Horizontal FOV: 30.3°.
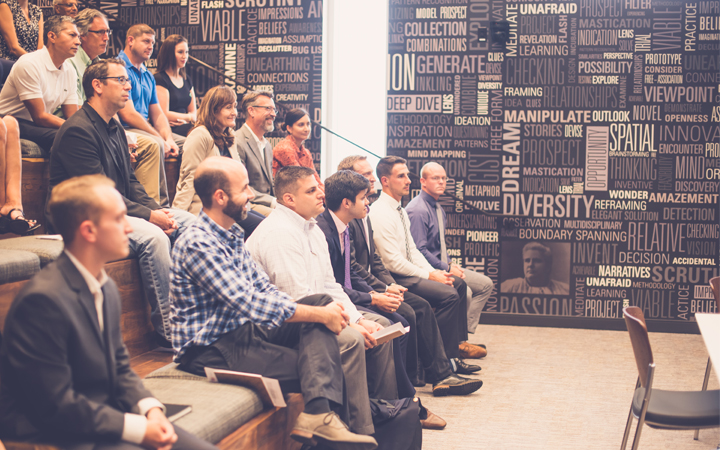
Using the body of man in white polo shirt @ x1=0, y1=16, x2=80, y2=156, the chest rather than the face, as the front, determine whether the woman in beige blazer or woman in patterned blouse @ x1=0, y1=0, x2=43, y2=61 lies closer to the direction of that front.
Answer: the woman in beige blazer

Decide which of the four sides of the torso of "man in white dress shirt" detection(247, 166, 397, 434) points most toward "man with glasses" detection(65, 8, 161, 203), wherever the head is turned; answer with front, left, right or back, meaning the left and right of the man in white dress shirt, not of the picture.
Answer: back

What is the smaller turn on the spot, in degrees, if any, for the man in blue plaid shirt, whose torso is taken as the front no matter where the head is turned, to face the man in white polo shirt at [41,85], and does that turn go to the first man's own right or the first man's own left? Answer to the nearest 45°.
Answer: approximately 135° to the first man's own left

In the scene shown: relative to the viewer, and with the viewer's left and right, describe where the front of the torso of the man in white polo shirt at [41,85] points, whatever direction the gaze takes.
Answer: facing the viewer and to the right of the viewer

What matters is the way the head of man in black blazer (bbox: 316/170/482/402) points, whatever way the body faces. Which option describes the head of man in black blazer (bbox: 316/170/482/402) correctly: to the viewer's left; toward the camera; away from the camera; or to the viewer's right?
to the viewer's right

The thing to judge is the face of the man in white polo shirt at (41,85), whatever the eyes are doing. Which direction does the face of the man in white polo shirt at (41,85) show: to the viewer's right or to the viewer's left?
to the viewer's right

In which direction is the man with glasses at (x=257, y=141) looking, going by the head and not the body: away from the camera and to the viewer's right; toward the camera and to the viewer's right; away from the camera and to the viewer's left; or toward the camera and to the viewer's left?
toward the camera and to the viewer's right

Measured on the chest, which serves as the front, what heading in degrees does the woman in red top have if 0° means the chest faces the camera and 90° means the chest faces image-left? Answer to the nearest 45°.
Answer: approximately 315°

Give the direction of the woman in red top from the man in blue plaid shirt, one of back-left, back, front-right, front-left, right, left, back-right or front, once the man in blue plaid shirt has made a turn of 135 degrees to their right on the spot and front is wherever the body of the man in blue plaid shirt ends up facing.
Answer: back-right

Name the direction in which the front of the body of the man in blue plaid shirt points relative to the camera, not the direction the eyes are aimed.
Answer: to the viewer's right

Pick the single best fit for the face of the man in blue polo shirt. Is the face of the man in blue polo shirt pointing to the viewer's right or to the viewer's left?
to the viewer's right
